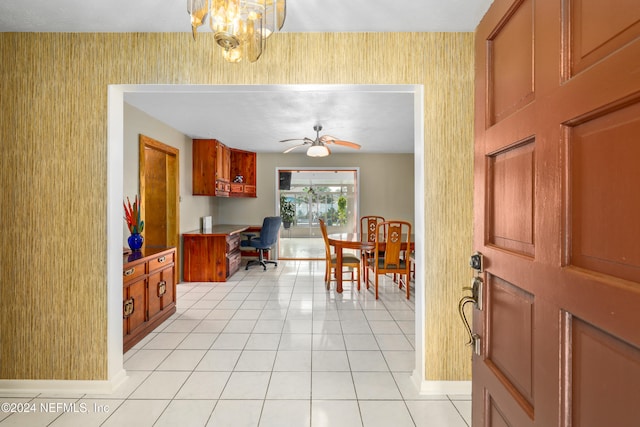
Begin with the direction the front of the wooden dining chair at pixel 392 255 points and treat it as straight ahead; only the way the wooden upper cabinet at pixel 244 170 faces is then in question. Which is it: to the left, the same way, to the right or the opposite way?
the opposite way

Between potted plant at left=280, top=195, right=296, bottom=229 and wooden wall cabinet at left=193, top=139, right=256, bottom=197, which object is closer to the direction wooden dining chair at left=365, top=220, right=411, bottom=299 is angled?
the potted plant

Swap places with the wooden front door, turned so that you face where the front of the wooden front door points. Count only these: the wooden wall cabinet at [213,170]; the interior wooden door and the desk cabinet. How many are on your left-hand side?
0

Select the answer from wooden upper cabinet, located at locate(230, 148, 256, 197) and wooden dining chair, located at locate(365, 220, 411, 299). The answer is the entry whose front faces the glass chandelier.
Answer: the wooden upper cabinet

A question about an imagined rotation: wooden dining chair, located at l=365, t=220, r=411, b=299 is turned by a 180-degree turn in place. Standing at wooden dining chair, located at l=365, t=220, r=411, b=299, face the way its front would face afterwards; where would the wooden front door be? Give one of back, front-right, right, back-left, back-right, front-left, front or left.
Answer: front

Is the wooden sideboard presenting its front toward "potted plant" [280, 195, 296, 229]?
no

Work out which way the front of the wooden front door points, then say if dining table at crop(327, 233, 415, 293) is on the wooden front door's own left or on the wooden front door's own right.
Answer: on the wooden front door's own right

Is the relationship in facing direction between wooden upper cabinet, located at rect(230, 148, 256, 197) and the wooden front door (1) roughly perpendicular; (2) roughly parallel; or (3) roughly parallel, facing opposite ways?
roughly perpendicular

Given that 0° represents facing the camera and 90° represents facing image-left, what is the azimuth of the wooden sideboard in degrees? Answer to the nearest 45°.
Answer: approximately 315°

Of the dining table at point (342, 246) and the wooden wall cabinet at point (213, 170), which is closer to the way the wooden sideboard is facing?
the dining table

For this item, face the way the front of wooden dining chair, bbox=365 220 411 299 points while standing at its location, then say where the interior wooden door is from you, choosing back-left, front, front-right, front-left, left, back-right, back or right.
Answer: left

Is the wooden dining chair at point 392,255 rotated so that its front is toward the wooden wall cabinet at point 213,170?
no

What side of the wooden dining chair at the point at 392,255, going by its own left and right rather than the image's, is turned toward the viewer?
back

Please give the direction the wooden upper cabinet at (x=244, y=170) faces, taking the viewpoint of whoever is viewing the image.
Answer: facing the viewer

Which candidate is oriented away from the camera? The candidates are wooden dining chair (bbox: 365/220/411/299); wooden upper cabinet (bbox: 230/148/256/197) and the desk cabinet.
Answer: the wooden dining chair
